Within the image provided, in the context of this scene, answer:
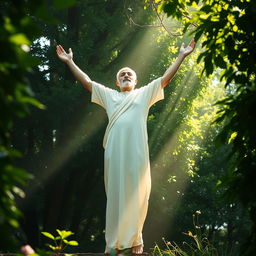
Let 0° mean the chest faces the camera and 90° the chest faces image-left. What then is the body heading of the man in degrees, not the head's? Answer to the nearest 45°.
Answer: approximately 0°
